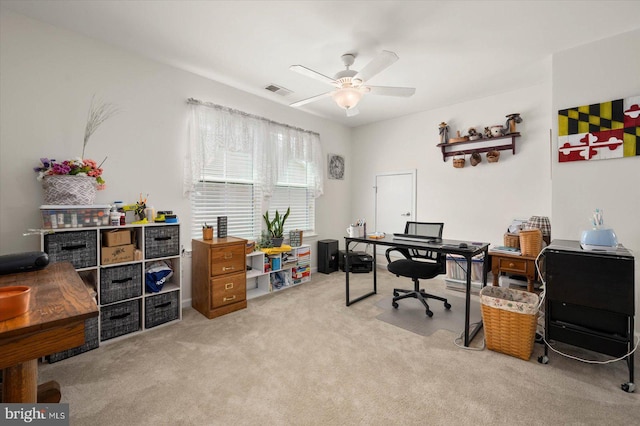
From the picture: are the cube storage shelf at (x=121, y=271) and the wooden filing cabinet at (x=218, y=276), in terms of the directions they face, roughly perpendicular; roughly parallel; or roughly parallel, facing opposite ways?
roughly parallel

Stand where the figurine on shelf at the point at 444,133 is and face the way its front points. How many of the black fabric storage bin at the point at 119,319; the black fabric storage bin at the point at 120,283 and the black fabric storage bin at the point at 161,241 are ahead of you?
3

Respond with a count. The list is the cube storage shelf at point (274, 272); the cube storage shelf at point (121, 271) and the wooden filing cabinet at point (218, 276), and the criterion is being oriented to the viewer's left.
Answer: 0

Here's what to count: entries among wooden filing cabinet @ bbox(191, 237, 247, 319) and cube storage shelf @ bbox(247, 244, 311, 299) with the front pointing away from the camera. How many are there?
0

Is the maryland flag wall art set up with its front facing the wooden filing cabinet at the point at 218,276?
yes

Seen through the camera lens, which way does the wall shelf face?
facing the viewer and to the left of the viewer

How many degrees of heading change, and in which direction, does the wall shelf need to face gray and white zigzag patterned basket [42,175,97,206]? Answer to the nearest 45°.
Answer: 0° — it already faces it

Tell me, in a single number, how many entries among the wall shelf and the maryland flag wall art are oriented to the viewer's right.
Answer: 0

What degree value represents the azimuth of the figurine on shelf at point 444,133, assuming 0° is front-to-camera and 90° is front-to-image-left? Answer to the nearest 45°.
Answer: approximately 45°

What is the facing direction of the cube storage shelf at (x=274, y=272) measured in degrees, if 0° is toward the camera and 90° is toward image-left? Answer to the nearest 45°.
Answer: approximately 315°

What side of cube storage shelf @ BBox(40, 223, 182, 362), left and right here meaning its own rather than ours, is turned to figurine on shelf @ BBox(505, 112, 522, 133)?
left

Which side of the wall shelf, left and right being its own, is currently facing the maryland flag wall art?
left

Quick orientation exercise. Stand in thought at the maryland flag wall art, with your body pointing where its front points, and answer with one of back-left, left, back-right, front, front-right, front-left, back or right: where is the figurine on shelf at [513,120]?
right
